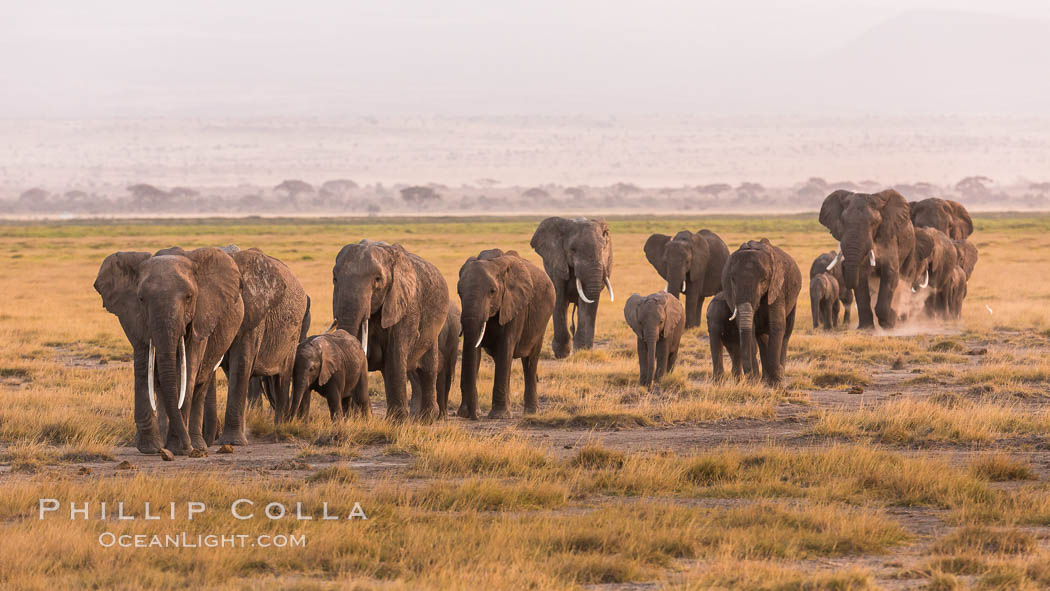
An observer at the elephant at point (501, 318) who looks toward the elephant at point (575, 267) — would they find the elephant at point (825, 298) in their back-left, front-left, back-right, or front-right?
front-right

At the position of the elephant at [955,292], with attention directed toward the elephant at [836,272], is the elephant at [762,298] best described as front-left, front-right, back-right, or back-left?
front-left

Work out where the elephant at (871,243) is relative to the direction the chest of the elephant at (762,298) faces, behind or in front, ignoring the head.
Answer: behind

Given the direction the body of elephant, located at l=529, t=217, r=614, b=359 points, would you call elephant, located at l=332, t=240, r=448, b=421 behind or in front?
in front

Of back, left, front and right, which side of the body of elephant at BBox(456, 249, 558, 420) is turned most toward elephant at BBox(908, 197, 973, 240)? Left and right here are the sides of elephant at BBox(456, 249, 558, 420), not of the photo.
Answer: back

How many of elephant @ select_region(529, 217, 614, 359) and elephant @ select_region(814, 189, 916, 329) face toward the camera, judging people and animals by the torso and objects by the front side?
2

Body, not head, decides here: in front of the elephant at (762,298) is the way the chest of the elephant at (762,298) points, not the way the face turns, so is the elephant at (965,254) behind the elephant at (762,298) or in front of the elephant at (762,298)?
behind

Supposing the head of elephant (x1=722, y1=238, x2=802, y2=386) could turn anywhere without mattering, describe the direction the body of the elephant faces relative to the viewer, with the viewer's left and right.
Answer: facing the viewer and to the left of the viewer

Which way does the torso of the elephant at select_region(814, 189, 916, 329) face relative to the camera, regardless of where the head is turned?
toward the camera

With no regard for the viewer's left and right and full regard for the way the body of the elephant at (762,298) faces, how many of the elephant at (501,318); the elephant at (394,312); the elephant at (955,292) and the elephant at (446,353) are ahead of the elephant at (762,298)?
3

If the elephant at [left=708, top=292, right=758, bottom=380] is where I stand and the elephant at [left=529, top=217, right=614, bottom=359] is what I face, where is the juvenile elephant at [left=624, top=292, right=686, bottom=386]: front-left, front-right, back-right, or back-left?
front-left

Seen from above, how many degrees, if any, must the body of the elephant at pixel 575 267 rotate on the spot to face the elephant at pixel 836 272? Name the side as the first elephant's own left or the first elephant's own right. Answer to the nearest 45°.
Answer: approximately 135° to the first elephant's own left
